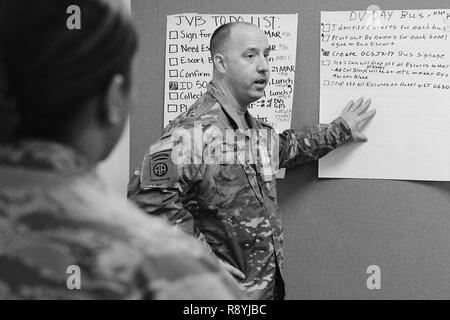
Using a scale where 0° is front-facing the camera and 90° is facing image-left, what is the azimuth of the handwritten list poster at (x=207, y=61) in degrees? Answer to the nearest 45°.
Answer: approximately 0°

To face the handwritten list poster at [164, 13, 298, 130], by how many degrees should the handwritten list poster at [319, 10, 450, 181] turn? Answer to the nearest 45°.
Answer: approximately 90° to its right

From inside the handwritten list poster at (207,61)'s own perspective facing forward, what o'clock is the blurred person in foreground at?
The blurred person in foreground is roughly at 12 o'clock from the handwritten list poster.

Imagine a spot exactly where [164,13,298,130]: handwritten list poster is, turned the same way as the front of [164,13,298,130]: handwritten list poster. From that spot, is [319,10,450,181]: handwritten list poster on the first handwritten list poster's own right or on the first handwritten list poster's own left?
on the first handwritten list poster's own left

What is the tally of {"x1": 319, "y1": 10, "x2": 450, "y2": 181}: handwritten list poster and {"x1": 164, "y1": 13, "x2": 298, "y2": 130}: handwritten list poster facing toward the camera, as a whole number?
2

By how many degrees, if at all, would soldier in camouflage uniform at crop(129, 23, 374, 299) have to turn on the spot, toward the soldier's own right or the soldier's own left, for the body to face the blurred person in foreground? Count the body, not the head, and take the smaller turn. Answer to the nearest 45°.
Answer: approximately 45° to the soldier's own right

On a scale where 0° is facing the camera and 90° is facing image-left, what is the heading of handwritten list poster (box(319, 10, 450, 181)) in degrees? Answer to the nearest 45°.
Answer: approximately 0°

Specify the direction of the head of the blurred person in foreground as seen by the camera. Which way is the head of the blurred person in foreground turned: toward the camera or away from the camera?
away from the camera
